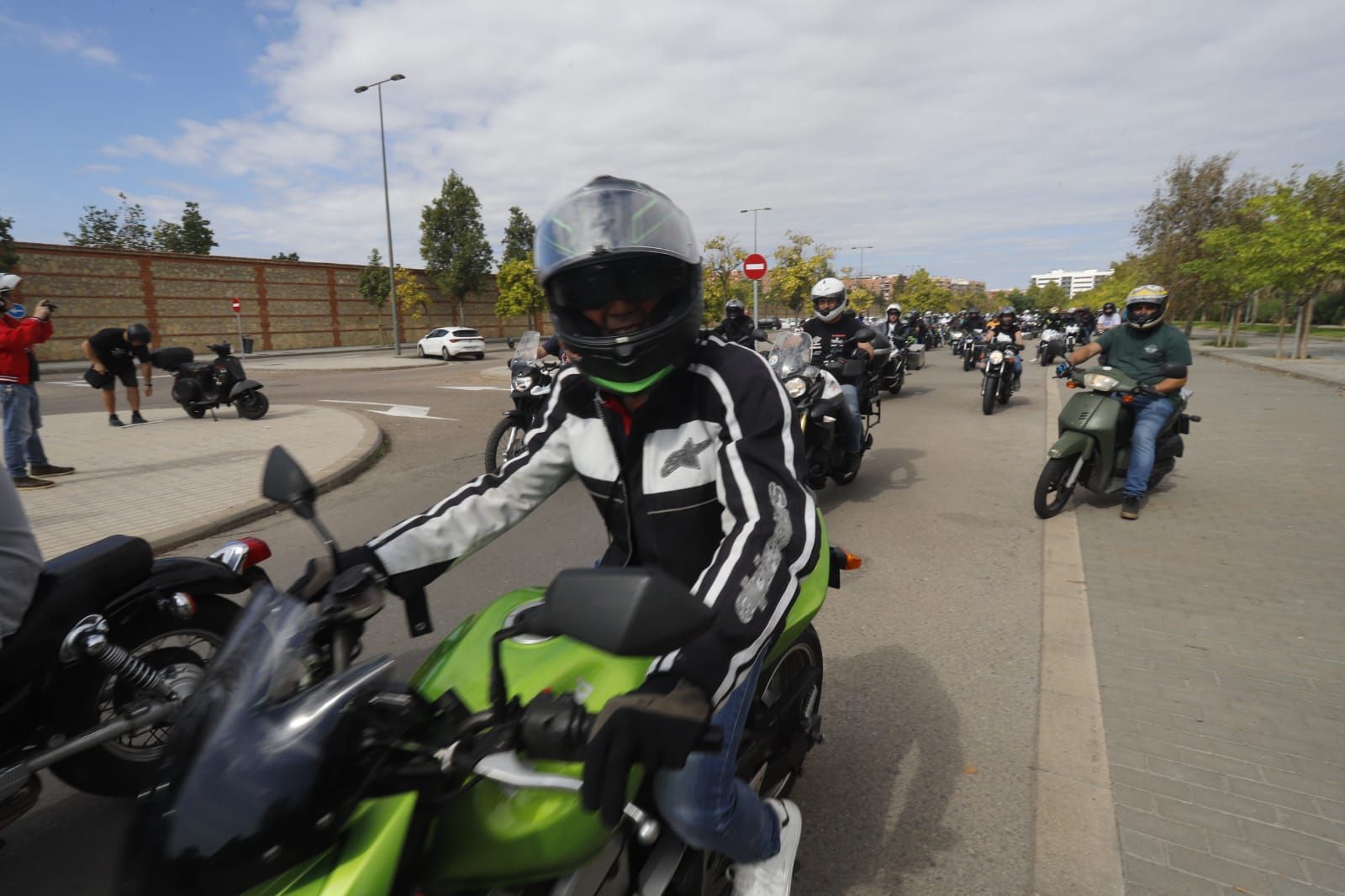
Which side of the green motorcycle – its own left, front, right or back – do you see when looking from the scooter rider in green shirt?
back

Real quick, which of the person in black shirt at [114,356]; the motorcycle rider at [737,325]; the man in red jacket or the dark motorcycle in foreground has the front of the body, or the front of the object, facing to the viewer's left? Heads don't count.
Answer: the dark motorcycle in foreground

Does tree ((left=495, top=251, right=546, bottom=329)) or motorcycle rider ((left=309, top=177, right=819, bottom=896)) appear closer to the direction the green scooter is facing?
the motorcycle rider

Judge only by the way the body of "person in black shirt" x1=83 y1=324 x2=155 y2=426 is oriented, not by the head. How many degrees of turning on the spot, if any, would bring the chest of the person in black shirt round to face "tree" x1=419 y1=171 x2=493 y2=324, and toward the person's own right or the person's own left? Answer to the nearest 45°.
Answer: approximately 90° to the person's own left

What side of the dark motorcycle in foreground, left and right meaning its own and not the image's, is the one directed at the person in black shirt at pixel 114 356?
right

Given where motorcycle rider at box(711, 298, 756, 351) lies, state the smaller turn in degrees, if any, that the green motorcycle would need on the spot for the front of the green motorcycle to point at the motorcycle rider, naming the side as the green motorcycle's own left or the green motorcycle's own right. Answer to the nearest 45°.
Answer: approximately 180°

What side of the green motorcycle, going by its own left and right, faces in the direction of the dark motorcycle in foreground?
right

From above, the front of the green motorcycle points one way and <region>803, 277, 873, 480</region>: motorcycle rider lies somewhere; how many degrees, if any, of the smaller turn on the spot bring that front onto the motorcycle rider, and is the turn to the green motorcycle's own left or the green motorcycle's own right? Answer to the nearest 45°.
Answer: approximately 180°

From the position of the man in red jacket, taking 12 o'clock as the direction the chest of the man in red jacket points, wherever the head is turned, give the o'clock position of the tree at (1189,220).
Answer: The tree is roughly at 12 o'clock from the man in red jacket.

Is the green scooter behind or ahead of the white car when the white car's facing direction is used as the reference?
behind

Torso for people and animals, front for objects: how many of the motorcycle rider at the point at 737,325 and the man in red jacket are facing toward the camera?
1

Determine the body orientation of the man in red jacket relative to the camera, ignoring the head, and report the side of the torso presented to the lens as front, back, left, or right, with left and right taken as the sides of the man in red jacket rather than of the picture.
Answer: right

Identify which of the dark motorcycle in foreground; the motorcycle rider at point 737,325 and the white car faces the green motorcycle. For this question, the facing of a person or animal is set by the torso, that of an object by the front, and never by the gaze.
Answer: the motorcycle rider

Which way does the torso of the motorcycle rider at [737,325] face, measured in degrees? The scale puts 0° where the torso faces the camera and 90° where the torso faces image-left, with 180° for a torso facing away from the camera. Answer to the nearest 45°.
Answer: approximately 0°
